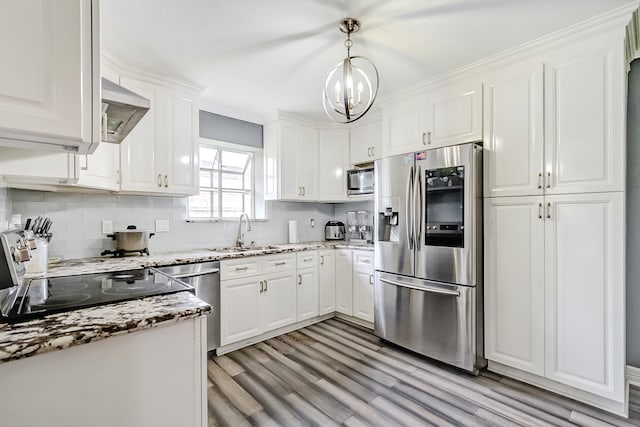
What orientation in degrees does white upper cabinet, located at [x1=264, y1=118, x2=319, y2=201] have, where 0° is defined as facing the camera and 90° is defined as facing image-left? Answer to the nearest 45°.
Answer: approximately 315°

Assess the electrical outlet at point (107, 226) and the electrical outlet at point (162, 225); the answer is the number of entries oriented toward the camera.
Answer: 2

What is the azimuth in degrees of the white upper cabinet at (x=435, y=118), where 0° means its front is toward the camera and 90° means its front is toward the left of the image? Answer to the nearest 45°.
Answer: approximately 45°

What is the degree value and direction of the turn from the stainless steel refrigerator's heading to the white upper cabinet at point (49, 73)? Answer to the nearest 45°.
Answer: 0° — it already faces it

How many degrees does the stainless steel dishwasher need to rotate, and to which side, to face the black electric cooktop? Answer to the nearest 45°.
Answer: approximately 90° to its right

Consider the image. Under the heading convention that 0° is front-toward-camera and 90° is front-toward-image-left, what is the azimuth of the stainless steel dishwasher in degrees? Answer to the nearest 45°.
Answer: approximately 315°

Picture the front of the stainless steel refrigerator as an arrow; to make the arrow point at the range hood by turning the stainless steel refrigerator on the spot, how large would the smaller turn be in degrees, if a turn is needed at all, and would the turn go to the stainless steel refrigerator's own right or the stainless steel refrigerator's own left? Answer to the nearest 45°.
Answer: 0° — it already faces it

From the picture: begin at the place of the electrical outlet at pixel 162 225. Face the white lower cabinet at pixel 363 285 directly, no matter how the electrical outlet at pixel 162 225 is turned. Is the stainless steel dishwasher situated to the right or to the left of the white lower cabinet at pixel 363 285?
right

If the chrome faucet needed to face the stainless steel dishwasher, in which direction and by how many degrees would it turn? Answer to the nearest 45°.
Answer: approximately 45° to its right
